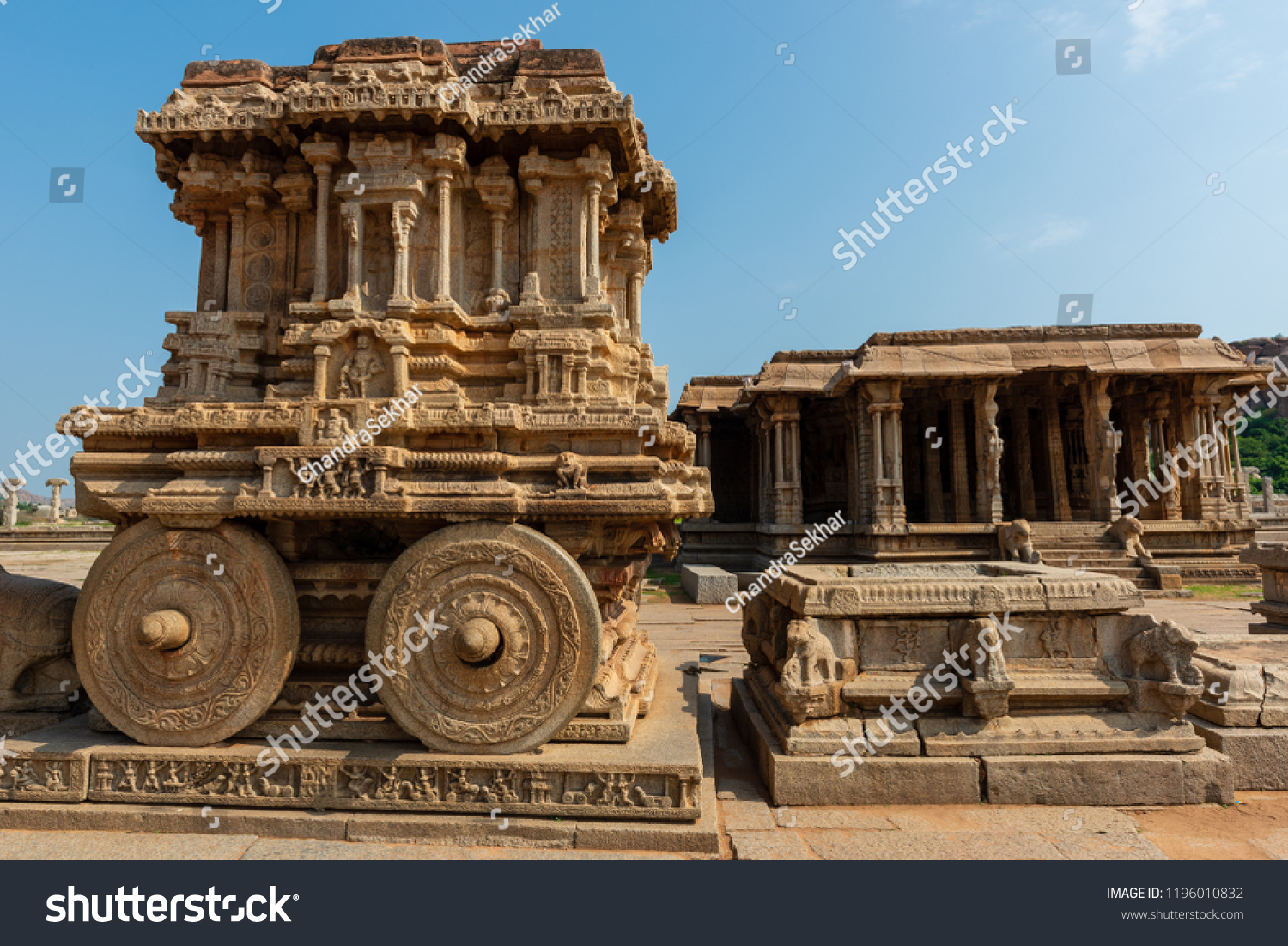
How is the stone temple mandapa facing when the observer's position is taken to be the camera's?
facing the viewer

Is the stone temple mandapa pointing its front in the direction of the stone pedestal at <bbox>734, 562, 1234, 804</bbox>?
yes

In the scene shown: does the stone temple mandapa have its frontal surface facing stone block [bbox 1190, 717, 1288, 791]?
yes

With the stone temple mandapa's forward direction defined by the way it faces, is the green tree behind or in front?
behind

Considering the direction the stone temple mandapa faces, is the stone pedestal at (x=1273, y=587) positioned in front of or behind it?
in front

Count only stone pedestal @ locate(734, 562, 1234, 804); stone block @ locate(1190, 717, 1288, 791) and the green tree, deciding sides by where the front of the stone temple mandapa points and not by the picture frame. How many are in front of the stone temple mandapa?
2

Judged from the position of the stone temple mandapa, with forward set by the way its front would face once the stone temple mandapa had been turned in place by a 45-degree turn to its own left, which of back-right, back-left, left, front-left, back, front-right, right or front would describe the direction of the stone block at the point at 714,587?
right

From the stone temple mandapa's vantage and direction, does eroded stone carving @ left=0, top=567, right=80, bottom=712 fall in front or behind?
in front

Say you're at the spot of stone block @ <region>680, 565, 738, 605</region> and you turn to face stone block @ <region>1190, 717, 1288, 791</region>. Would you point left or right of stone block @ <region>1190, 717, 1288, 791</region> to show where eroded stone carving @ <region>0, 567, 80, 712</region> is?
right

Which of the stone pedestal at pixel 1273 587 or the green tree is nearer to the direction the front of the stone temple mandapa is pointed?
the stone pedestal

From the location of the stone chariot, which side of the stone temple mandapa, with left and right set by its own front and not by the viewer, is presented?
front

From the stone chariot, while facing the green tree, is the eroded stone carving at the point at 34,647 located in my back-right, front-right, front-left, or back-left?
back-left
